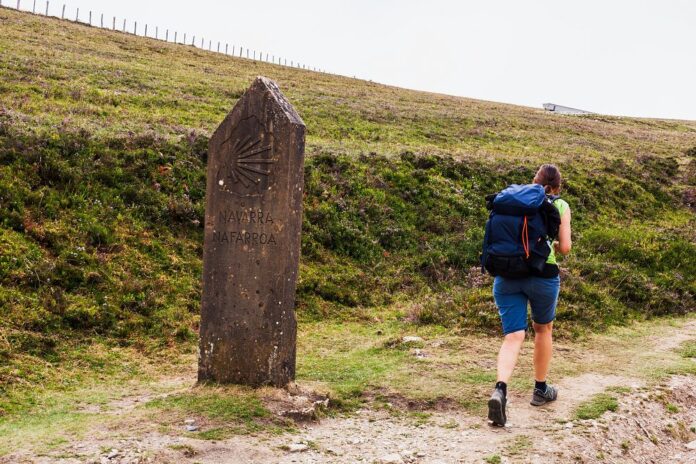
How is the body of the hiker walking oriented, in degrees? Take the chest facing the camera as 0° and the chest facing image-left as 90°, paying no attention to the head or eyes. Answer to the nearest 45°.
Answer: approximately 225°

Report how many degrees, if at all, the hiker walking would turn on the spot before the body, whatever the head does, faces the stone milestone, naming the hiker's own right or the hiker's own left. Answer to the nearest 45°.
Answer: approximately 135° to the hiker's own left
